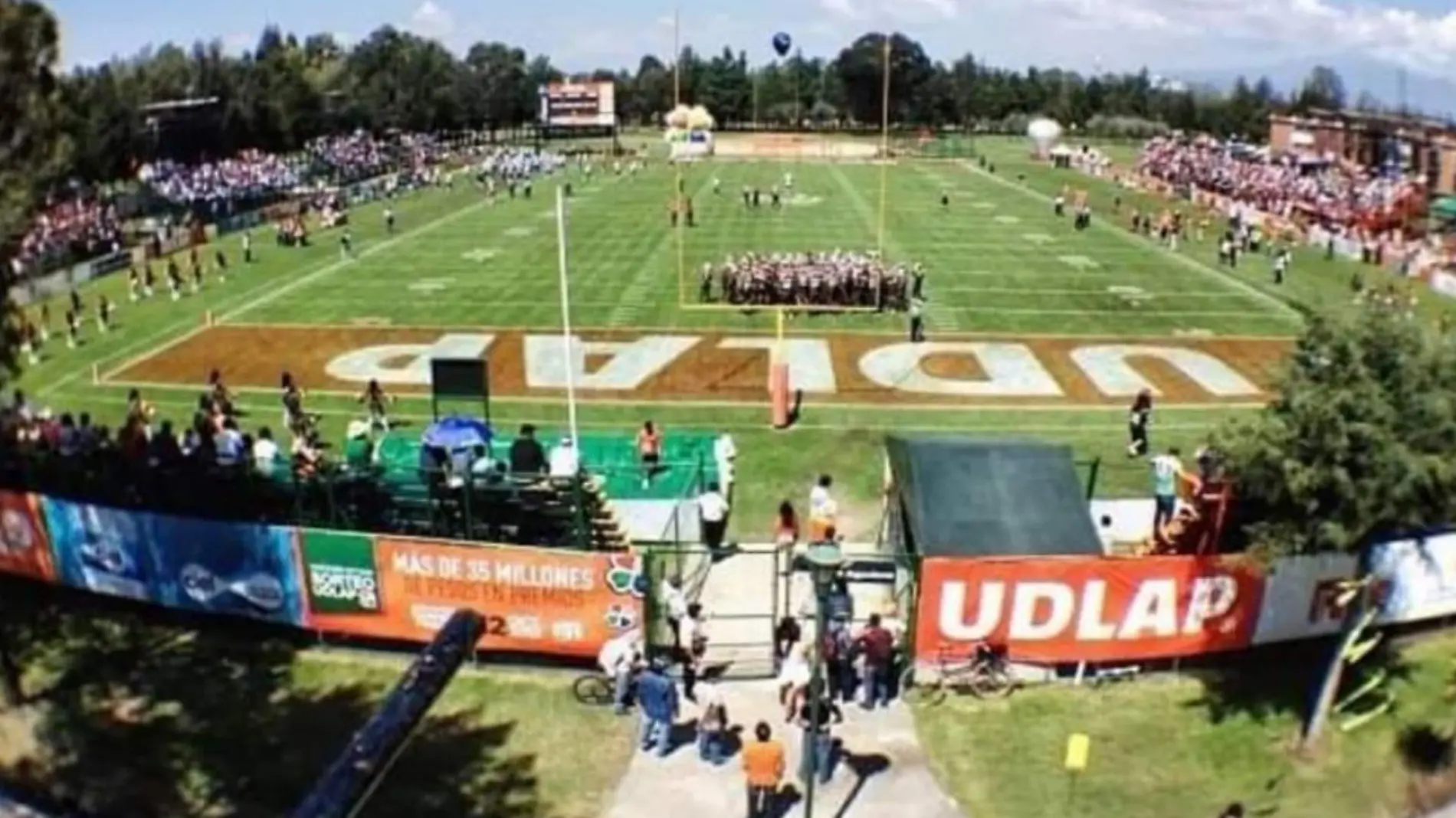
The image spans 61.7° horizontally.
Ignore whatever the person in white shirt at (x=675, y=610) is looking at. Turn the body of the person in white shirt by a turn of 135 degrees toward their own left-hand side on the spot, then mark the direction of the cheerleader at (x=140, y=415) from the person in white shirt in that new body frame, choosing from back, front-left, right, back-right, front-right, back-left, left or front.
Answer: right

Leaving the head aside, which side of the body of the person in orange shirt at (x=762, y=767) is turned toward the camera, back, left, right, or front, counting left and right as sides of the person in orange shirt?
back

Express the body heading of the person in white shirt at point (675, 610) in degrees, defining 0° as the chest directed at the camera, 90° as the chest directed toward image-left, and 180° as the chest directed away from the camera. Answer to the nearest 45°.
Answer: approximately 180°

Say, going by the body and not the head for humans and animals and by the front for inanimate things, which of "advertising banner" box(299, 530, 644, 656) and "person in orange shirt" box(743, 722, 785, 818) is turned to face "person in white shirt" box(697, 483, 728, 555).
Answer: the person in orange shirt

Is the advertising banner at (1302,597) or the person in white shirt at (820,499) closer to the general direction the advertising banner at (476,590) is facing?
the advertising banner

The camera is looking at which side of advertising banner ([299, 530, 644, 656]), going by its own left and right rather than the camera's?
front

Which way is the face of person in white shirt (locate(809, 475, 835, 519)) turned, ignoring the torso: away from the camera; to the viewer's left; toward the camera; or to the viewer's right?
away from the camera

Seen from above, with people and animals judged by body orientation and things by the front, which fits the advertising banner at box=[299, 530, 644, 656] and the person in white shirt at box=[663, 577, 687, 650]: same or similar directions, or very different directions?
very different directions

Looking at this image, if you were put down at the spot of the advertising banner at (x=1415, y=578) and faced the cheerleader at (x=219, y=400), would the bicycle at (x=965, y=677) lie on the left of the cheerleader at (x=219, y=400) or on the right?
left

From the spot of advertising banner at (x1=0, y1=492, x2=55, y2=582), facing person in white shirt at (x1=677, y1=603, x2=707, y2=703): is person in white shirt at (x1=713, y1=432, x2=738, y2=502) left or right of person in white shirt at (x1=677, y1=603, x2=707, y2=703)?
left

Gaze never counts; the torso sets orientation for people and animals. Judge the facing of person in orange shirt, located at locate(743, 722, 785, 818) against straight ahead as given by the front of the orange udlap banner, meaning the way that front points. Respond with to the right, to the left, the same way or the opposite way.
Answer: the opposite way

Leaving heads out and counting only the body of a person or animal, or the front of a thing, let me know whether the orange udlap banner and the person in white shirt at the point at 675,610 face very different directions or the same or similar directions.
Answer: very different directions

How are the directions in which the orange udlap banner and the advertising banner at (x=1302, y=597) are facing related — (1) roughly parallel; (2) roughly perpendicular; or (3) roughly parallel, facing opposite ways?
roughly parallel

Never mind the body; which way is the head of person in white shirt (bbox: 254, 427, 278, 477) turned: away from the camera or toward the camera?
away from the camera

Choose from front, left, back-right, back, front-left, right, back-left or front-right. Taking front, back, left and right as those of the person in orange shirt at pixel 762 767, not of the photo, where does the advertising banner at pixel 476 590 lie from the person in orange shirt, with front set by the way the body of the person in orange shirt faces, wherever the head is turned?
front-left

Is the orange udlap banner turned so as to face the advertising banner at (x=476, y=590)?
no

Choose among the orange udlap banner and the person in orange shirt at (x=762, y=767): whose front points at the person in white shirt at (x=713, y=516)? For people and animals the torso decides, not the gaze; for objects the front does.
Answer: the person in orange shirt

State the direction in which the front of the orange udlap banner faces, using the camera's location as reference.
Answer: facing the viewer

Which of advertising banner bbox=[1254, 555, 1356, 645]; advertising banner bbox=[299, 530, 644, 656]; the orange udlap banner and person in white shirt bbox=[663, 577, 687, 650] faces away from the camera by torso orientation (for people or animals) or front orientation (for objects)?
the person in white shirt

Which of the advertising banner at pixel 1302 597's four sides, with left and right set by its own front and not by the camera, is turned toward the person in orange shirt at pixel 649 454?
right

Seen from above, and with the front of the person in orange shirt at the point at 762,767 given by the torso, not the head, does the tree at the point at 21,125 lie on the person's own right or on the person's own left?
on the person's own left
